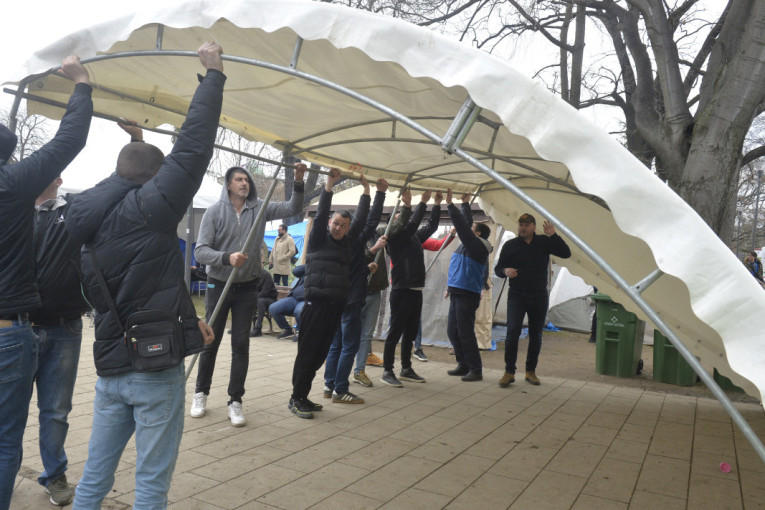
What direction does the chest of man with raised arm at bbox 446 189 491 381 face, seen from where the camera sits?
to the viewer's left

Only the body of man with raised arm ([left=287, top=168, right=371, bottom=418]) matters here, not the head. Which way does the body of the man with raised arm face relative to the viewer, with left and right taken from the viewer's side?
facing the viewer and to the right of the viewer

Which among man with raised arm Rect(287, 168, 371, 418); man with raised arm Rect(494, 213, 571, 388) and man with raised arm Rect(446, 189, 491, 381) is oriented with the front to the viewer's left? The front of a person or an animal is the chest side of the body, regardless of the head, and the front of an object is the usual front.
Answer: man with raised arm Rect(446, 189, 491, 381)

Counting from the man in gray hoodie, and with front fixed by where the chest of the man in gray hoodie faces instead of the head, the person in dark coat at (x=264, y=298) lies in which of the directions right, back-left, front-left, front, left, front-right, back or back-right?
back-left

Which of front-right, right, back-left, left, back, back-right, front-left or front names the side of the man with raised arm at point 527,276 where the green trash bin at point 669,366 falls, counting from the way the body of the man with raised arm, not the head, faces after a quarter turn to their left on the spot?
front-left

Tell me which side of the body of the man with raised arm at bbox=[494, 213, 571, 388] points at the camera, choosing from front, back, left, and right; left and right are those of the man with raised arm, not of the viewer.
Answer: front

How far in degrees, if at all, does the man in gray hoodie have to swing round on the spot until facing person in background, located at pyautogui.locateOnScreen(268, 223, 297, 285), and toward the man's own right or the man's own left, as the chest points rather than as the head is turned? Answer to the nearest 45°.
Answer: approximately 135° to the man's own left

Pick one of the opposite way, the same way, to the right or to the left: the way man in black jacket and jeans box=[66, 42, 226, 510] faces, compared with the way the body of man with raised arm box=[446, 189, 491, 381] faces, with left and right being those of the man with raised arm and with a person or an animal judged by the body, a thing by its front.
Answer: to the right

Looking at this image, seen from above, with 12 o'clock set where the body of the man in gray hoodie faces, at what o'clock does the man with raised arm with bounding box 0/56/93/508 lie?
The man with raised arm is roughly at 2 o'clock from the man in gray hoodie.

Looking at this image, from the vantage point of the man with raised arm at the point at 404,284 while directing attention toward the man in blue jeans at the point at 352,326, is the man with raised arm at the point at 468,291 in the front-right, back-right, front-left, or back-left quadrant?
back-left

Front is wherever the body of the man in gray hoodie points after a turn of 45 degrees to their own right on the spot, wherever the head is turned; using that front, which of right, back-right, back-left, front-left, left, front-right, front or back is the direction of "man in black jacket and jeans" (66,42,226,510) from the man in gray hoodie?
front

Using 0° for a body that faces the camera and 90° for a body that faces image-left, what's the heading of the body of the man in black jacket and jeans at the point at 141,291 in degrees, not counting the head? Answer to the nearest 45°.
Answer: approximately 225°

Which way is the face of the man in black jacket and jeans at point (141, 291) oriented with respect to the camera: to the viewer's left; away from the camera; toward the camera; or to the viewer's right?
away from the camera
